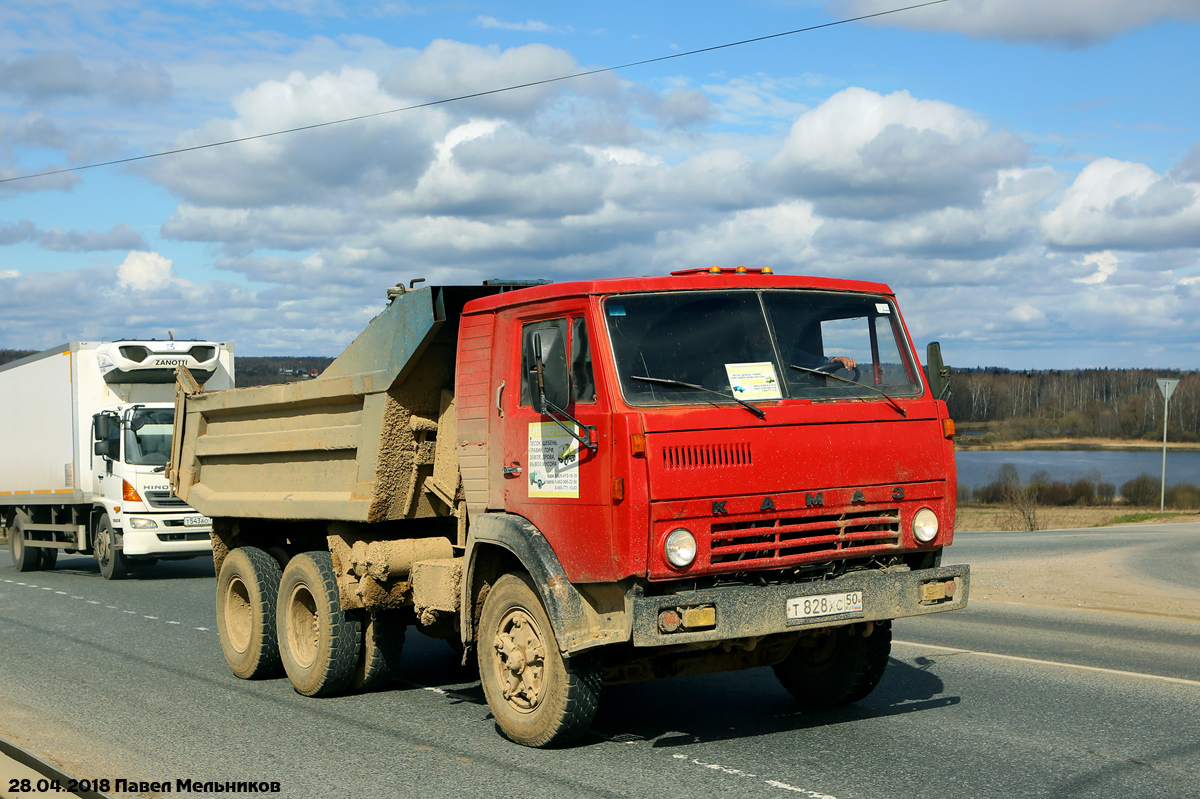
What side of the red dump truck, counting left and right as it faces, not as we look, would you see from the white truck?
back

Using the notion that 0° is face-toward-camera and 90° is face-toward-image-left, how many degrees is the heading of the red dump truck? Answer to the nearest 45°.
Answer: approximately 315°
